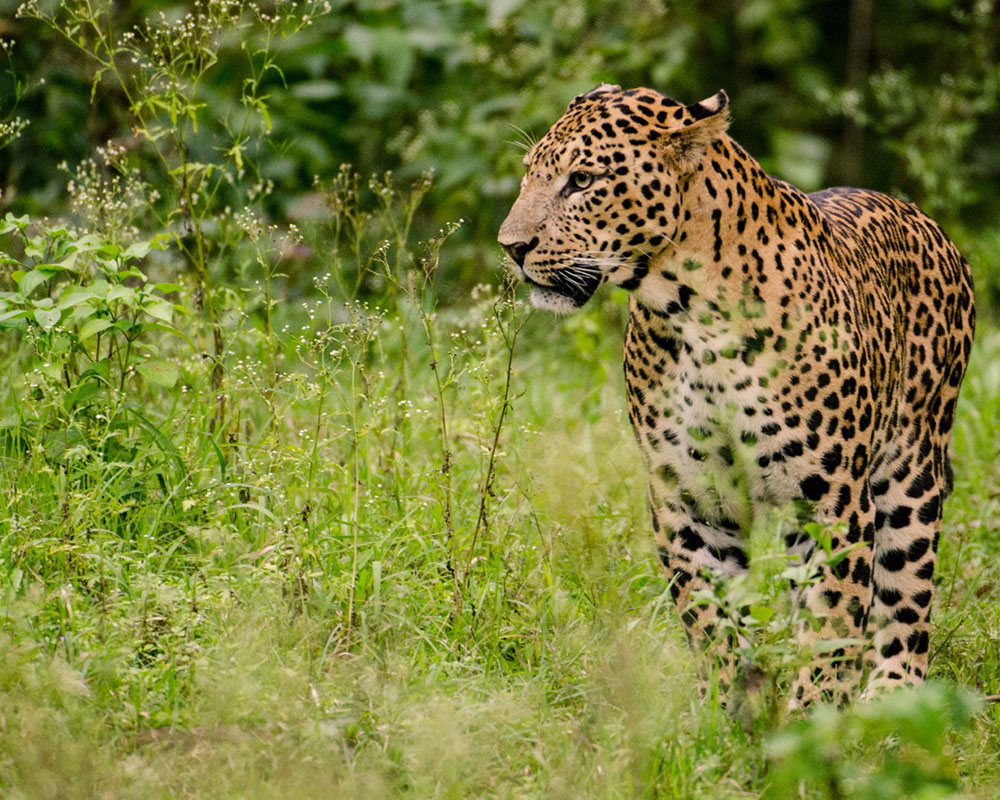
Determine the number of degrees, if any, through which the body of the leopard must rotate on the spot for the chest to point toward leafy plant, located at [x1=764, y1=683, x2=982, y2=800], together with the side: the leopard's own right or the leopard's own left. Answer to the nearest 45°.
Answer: approximately 45° to the leopard's own left

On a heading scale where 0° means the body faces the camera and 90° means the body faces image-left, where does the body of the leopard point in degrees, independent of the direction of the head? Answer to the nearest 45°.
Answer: approximately 45°
